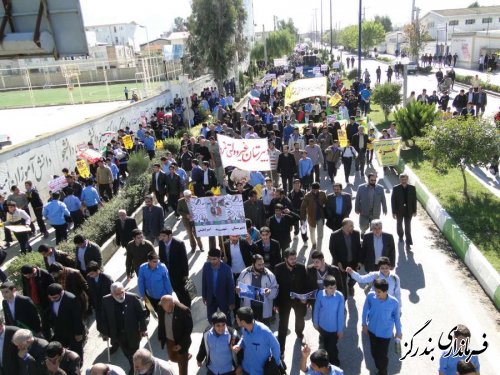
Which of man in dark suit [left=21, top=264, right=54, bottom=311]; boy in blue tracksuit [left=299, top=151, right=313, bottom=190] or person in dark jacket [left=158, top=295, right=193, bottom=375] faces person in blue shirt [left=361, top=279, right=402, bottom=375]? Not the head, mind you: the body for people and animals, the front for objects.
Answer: boy in blue tracksuit [left=299, top=151, right=313, bottom=190]

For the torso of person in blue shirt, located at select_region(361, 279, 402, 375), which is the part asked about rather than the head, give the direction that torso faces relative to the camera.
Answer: toward the camera

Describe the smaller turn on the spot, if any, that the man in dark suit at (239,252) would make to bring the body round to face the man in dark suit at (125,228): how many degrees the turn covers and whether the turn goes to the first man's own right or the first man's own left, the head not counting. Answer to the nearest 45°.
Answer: approximately 135° to the first man's own right

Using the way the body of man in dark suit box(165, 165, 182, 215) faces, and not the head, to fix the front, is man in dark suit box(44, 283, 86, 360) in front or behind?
in front

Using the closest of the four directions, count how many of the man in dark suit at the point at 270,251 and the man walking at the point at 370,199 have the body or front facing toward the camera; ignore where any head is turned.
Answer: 2

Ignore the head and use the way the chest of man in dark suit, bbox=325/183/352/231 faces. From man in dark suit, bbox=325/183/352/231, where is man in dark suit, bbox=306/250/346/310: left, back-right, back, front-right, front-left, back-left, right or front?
front

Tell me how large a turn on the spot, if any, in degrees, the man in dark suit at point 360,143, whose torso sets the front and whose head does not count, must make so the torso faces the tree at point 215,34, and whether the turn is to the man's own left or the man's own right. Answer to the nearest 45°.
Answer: approximately 135° to the man's own right

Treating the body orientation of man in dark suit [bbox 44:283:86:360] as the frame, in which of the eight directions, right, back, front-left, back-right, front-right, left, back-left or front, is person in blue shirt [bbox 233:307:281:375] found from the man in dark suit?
left

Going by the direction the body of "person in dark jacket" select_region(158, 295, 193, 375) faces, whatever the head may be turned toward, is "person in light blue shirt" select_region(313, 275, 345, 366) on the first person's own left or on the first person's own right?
on the first person's own left

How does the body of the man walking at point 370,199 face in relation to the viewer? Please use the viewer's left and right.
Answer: facing the viewer

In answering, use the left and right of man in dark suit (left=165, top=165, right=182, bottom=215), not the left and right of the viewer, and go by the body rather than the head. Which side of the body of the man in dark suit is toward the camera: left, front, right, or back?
front

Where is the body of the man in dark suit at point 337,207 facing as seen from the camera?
toward the camera

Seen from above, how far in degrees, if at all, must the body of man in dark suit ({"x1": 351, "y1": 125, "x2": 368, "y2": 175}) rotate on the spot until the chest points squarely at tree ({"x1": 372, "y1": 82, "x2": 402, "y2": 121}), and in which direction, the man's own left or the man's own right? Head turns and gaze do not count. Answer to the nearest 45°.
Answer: approximately 180°
